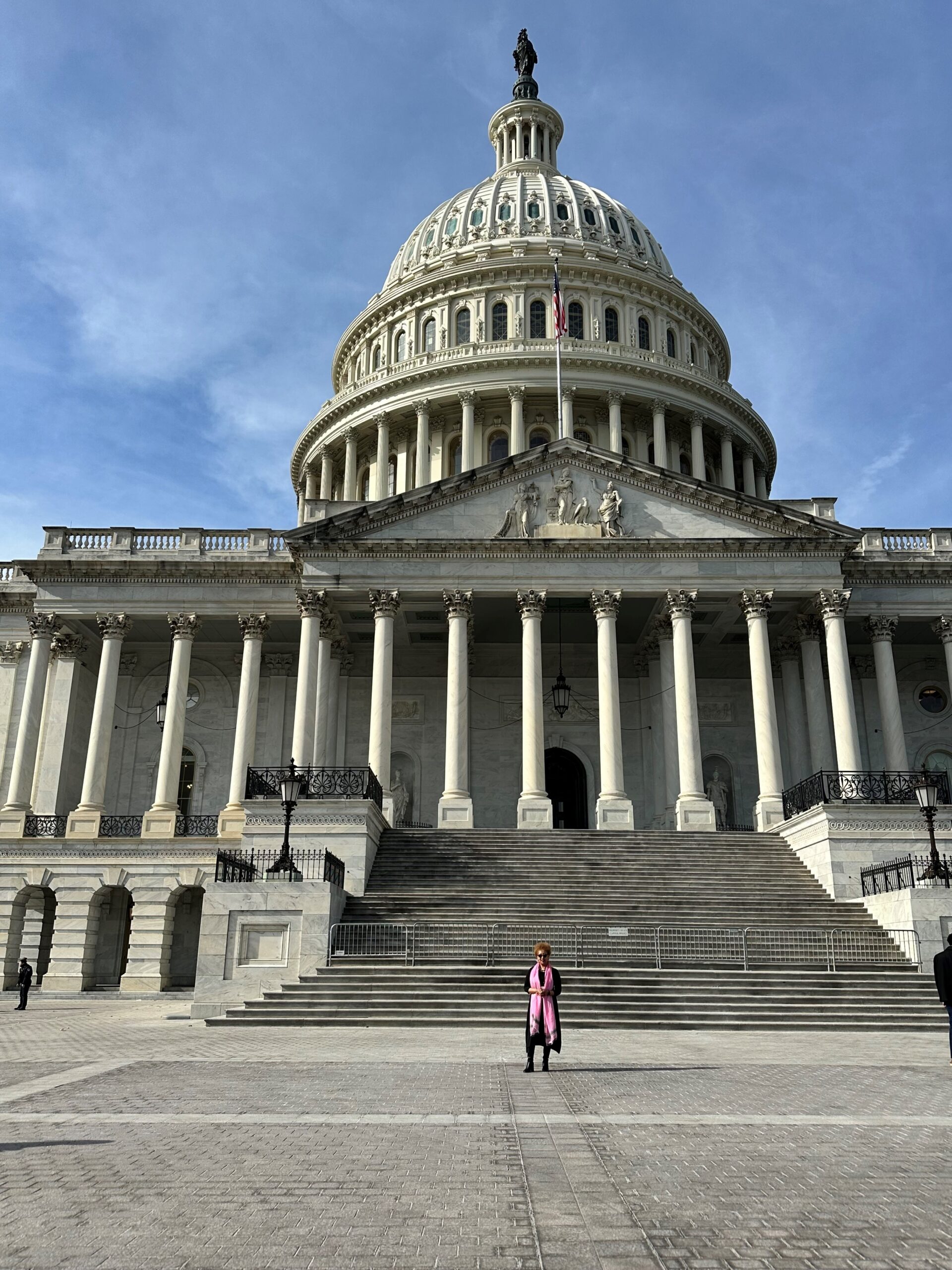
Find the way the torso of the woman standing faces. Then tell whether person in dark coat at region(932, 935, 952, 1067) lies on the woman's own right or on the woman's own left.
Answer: on the woman's own left

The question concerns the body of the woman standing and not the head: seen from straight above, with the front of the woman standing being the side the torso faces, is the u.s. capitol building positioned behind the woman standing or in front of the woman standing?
behind

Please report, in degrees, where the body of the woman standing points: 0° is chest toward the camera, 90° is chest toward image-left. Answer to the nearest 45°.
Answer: approximately 0°

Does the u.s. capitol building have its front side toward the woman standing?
yes

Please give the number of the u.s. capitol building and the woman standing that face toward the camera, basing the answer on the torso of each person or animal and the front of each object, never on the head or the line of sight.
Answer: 2

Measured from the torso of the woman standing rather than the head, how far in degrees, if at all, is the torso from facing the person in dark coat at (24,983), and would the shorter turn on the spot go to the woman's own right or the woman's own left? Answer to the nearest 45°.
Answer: approximately 135° to the woman's own right

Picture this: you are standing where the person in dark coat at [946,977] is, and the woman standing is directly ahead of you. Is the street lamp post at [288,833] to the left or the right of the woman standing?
right

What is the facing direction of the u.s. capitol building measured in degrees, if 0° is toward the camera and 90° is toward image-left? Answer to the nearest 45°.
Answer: approximately 0°
